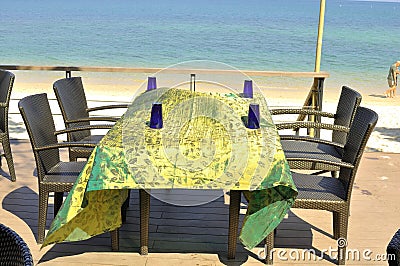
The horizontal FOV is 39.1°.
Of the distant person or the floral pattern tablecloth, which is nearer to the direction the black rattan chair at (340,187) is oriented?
the floral pattern tablecloth

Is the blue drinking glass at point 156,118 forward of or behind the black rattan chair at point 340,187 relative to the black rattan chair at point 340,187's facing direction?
forward

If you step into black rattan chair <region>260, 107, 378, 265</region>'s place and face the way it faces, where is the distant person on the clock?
The distant person is roughly at 3 o'clock from the black rattan chair.

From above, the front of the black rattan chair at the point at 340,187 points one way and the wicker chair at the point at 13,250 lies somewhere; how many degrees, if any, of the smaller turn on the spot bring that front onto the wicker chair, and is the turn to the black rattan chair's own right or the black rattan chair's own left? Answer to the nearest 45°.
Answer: approximately 45° to the black rattan chair's own left

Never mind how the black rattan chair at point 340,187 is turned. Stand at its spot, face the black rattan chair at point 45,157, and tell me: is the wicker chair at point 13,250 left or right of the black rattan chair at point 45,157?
left

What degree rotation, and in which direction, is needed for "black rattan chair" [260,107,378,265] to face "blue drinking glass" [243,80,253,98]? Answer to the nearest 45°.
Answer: approximately 45° to its right

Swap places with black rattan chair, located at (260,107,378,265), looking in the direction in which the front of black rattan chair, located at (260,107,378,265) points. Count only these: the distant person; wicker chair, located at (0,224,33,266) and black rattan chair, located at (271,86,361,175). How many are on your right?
2

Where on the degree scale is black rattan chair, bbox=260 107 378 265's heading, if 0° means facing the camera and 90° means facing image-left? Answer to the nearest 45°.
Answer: approximately 90°

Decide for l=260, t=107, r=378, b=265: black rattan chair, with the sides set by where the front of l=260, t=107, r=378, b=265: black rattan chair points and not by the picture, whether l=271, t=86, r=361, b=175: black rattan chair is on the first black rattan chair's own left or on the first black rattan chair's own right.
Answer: on the first black rattan chair's own right

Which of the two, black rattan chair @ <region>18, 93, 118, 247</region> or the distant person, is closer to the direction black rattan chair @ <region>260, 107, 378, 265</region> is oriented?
the black rattan chair
